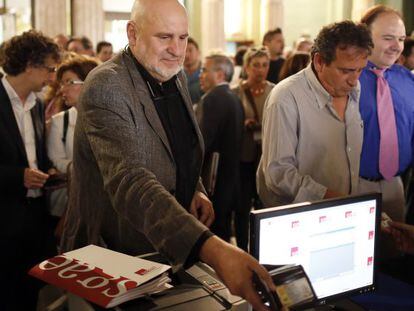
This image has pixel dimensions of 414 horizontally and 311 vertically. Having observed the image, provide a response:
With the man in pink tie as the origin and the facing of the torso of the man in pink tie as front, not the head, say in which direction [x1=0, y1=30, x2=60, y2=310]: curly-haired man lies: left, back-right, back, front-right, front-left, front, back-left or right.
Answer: right

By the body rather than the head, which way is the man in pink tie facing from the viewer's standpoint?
toward the camera

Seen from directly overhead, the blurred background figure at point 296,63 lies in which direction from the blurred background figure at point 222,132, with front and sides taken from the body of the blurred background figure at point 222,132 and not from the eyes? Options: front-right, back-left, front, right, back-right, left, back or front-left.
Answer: right

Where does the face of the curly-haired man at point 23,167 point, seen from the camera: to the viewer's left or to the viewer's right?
to the viewer's right

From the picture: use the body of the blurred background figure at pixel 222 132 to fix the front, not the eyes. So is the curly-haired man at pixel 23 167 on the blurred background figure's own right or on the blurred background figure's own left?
on the blurred background figure's own left

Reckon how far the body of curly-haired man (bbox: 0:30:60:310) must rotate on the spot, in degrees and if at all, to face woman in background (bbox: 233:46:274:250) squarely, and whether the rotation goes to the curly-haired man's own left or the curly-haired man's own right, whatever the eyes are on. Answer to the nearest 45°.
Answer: approximately 90° to the curly-haired man's own left

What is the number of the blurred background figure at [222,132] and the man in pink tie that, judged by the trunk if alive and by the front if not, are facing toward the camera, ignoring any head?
1

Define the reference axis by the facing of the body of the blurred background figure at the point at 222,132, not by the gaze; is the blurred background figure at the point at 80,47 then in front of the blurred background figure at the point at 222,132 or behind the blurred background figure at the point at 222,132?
in front

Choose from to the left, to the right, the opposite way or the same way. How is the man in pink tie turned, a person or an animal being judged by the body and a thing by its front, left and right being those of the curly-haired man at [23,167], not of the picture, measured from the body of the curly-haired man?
to the right

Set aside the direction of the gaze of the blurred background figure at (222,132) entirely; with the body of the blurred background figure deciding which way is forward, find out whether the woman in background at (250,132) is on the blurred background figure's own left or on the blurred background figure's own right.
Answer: on the blurred background figure's own right

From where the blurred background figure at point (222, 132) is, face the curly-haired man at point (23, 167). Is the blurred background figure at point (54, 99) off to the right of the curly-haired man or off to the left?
right

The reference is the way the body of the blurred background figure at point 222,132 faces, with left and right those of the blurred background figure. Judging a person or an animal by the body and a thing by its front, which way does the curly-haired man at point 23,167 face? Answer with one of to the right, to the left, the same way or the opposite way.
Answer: the opposite way
